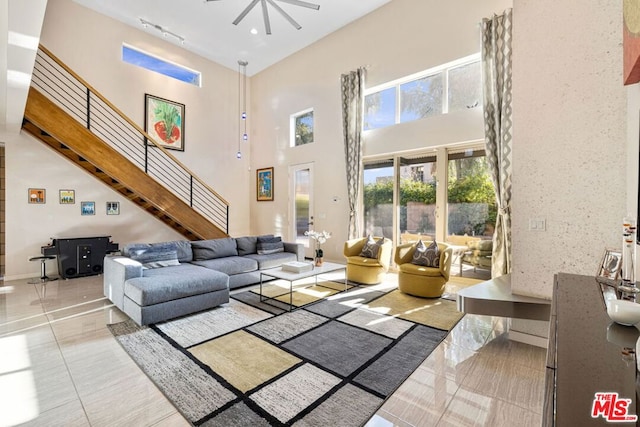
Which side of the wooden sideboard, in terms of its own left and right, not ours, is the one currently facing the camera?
left

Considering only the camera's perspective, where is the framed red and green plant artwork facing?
facing the viewer and to the right of the viewer

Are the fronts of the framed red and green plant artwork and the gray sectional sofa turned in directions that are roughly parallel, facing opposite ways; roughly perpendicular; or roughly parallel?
roughly parallel

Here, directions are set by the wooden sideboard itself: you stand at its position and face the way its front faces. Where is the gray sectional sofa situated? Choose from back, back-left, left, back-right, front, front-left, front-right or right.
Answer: front

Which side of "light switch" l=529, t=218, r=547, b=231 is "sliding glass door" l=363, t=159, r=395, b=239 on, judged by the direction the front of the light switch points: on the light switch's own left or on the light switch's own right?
on the light switch's own right

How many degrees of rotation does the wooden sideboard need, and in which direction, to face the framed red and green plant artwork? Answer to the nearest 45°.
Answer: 0° — it already faces it

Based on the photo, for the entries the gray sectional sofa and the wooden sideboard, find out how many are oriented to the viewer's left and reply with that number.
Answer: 1

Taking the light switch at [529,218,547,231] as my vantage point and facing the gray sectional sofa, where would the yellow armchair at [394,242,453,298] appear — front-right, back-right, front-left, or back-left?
front-right

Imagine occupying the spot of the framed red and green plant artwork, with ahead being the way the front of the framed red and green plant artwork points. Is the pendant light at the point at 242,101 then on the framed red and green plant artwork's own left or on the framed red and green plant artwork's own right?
on the framed red and green plant artwork's own left

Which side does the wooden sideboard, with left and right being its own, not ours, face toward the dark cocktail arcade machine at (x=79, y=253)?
front

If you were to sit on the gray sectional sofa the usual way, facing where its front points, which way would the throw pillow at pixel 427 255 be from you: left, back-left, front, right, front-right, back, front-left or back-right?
front-left

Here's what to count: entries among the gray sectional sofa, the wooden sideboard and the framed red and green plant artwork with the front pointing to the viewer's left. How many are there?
1

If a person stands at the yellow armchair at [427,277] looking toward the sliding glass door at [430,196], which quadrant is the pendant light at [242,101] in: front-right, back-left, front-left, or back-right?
front-left

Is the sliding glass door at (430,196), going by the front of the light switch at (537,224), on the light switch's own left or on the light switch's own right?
on the light switch's own right

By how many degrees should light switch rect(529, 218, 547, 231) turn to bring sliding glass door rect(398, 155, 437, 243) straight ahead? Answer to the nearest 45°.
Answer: approximately 90° to its right
